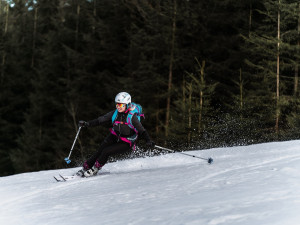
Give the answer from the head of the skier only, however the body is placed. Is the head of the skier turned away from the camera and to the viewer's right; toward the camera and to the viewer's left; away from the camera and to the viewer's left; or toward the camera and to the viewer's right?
toward the camera and to the viewer's left

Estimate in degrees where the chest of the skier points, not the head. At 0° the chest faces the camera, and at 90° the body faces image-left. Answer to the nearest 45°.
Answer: approximately 45°
